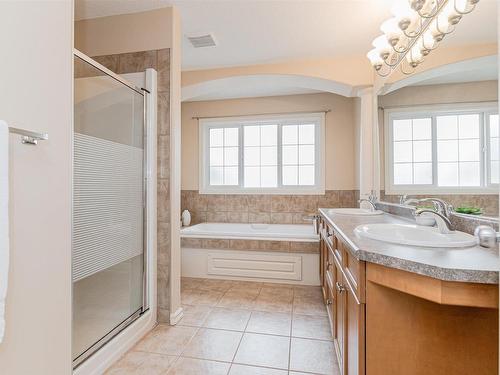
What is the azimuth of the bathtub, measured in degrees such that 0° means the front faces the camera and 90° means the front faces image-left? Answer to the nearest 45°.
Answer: approximately 0°

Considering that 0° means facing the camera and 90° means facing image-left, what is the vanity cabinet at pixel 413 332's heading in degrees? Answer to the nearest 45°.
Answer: approximately 90°

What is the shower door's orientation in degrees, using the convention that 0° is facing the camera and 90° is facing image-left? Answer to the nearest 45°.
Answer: approximately 315°

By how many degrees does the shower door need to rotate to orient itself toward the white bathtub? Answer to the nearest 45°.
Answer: approximately 90° to its left

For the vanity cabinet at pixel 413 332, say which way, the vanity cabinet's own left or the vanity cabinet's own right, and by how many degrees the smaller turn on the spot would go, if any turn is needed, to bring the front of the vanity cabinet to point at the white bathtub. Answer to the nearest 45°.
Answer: approximately 45° to the vanity cabinet's own right

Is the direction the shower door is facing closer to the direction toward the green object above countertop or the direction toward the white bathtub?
the green object above countertop

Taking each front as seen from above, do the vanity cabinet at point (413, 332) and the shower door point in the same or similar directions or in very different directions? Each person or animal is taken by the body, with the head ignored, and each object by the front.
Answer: very different directions

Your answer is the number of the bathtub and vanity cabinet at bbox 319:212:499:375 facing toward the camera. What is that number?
1

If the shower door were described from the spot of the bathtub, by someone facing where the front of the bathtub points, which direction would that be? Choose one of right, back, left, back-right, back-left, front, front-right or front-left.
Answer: front-right

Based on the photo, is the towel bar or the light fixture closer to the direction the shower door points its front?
the light fixture
